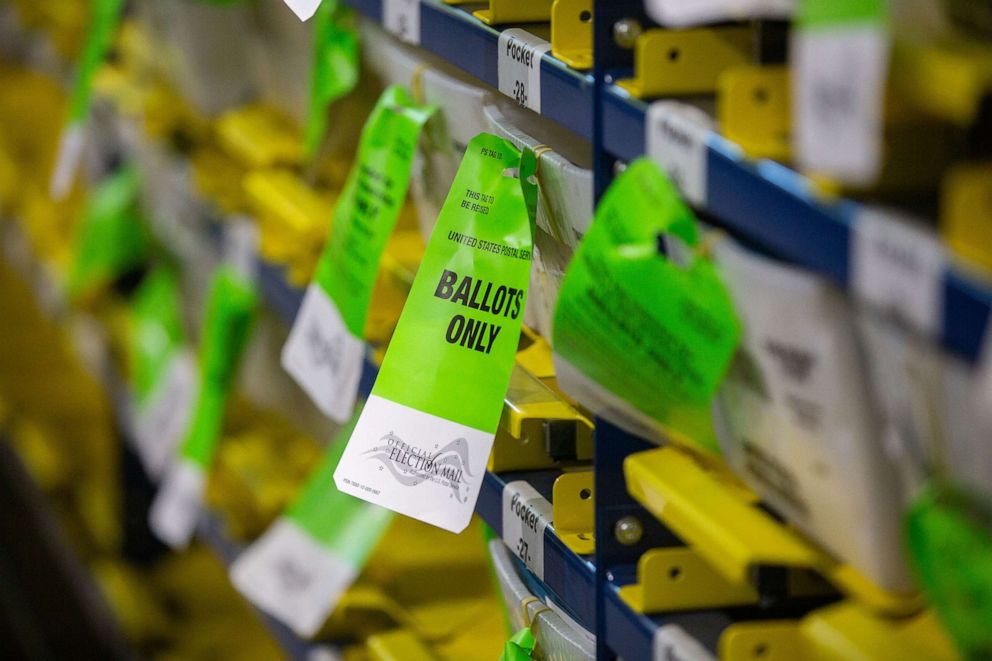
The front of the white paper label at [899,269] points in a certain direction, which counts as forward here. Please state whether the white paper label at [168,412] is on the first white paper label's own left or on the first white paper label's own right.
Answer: on the first white paper label's own right

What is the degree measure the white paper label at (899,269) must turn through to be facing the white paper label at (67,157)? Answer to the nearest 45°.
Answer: approximately 90° to its right

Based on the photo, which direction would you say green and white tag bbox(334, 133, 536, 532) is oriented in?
toward the camera

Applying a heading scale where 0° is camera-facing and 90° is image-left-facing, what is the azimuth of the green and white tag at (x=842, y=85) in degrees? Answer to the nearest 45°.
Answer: approximately 0°

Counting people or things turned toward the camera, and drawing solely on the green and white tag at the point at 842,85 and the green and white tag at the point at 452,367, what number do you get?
2

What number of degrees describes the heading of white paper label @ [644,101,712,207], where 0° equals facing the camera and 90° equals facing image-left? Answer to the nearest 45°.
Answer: approximately 45°

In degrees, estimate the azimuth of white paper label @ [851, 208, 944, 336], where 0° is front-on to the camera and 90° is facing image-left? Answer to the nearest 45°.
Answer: approximately 45°

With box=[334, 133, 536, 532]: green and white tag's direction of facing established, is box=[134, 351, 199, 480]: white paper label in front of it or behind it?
behind

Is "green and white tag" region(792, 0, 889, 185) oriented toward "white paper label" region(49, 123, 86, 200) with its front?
no

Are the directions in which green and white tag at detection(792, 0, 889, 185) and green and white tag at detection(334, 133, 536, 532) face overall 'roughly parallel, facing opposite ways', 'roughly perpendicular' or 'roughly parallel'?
roughly parallel

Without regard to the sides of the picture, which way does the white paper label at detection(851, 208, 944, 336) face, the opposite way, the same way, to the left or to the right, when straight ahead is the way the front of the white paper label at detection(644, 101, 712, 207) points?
the same way
